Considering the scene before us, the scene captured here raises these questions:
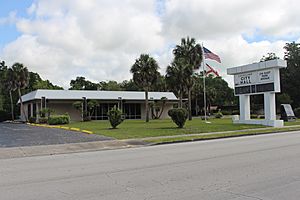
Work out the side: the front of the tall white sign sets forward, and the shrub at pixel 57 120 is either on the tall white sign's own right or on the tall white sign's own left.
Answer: on the tall white sign's own right

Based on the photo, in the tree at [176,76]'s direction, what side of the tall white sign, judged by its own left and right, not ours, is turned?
right

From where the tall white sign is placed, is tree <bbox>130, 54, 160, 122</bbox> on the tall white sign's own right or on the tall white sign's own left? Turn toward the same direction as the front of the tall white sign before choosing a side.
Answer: on the tall white sign's own right

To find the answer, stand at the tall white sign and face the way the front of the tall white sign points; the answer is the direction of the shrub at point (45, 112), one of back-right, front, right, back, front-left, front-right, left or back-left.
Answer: front-right

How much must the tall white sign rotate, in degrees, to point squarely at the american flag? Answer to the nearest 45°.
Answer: approximately 90° to its right

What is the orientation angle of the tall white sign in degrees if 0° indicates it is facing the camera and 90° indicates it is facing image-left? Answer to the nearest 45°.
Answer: approximately 45°

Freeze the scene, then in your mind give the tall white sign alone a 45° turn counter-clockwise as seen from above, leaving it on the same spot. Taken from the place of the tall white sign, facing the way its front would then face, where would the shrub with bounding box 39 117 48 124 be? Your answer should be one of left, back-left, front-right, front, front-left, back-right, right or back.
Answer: right
